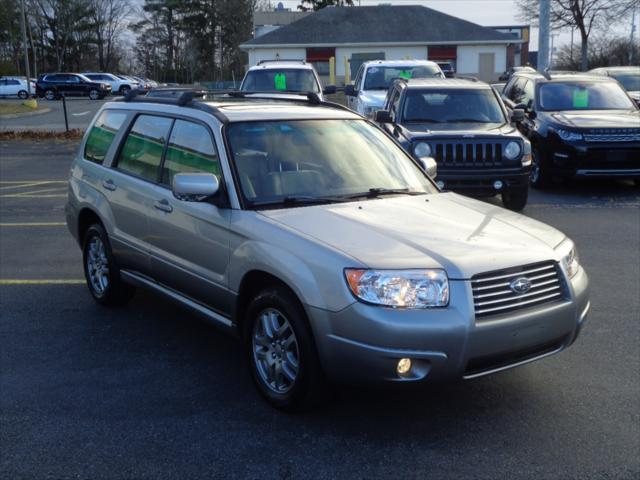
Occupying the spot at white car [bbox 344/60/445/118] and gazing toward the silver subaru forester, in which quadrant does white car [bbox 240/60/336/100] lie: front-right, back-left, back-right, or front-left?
front-right

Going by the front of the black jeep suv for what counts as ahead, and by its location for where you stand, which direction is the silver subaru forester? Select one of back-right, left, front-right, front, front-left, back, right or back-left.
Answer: front

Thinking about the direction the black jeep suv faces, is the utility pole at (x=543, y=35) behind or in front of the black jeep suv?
behind

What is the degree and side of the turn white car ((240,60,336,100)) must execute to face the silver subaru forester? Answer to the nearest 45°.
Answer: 0° — it already faces it

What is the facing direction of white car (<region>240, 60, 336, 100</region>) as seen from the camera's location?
facing the viewer

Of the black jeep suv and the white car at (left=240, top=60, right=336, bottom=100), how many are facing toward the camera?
2

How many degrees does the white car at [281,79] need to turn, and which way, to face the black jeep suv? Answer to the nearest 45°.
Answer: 0° — it already faces it

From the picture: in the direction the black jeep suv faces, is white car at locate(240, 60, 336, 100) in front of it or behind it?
behind

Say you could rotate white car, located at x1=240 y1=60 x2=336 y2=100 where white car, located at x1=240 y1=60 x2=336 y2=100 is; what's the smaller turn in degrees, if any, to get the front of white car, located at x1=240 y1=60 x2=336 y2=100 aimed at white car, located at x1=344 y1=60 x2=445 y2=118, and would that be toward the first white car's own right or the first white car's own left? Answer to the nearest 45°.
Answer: approximately 90° to the first white car's own left

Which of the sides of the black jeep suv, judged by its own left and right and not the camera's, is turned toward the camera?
front

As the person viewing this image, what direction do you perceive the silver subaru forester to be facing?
facing the viewer and to the right of the viewer

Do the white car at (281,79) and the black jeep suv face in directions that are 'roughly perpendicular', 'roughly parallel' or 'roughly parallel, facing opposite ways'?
roughly parallel

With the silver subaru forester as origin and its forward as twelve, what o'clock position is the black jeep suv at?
The black jeep suv is roughly at 8 o'clock from the silver subaru forester.
